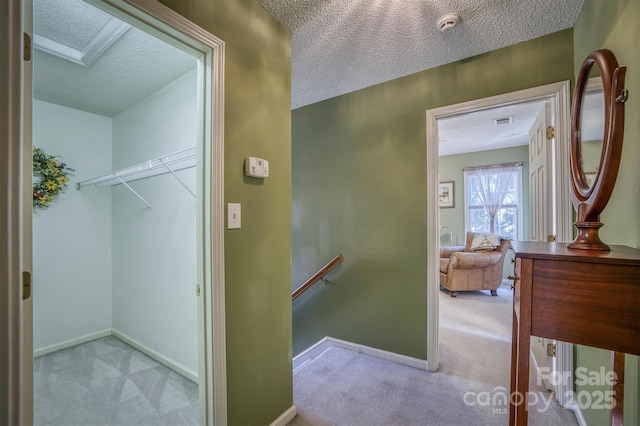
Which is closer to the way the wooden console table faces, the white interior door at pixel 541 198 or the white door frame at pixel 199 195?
the white door frame

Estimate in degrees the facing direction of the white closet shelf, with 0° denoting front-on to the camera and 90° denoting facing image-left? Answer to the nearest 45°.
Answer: approximately 45°

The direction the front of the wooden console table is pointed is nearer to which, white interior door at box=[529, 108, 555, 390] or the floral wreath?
the floral wreath

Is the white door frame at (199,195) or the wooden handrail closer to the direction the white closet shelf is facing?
the white door frame

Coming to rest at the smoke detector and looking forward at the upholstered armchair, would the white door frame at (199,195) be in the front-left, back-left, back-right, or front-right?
back-left

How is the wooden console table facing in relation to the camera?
to the viewer's left

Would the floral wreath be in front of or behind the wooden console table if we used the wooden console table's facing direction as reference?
in front
